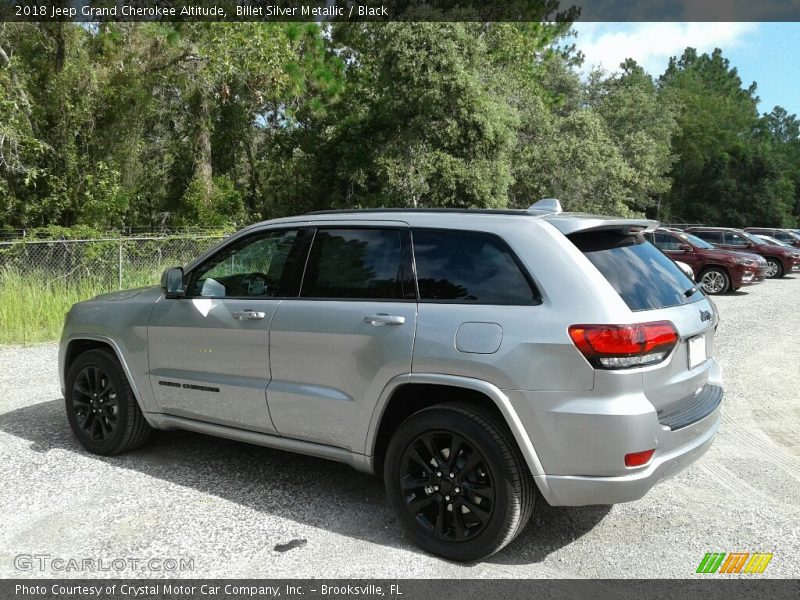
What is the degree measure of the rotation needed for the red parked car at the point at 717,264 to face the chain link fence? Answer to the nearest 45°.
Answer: approximately 90° to its right

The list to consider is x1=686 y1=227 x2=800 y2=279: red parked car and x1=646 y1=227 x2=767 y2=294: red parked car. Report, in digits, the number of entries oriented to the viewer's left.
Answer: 0

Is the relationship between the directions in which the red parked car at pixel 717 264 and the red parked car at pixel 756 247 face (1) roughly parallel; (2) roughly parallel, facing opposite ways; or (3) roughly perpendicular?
roughly parallel

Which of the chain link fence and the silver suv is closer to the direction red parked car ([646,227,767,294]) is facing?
the silver suv

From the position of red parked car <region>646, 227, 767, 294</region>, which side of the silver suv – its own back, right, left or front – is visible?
right

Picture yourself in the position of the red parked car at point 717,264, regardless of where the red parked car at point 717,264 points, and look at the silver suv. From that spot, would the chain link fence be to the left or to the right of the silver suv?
right

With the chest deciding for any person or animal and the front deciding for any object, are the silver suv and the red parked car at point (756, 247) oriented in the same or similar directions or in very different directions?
very different directions

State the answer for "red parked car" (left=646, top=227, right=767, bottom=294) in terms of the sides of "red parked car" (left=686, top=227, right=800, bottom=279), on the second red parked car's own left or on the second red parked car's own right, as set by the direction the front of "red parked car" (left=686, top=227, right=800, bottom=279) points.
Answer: on the second red parked car's own right

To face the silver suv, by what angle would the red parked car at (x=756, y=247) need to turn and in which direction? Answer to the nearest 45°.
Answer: approximately 45° to its right

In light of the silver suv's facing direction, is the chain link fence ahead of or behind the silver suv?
ahead

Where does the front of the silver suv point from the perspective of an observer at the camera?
facing away from the viewer and to the left of the viewer

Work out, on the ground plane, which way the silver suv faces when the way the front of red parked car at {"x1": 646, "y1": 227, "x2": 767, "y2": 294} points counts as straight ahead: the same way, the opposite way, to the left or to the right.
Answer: the opposite way

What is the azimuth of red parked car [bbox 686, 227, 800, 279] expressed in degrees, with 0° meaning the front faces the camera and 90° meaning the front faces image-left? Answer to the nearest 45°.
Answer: approximately 315°
